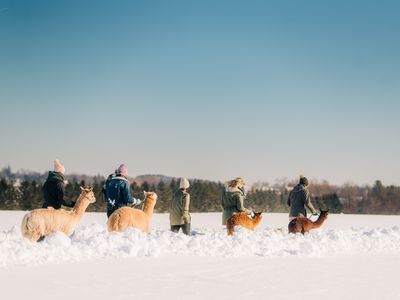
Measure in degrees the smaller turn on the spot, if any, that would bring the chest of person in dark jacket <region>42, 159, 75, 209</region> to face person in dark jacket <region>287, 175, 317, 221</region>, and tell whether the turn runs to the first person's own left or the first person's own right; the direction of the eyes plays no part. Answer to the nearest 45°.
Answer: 0° — they already face them

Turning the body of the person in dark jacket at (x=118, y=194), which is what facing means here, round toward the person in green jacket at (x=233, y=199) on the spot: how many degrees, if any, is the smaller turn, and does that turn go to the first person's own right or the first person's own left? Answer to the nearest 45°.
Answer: approximately 45° to the first person's own right

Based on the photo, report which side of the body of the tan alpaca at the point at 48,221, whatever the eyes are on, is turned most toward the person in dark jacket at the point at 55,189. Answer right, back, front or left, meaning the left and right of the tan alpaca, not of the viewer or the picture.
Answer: left

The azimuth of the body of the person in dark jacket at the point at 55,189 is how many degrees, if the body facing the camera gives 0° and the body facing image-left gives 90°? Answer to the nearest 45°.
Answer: approximately 270°

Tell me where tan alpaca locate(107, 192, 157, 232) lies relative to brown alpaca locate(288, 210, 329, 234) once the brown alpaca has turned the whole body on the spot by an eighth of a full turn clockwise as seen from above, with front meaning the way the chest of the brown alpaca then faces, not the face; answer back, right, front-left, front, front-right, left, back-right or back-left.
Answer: right

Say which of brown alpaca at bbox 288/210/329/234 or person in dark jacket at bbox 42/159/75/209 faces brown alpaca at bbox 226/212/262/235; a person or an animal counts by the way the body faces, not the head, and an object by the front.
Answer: the person in dark jacket

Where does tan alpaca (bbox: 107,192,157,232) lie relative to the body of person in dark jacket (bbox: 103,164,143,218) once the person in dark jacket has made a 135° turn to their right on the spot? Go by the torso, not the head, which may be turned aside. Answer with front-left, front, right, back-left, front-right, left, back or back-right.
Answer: front

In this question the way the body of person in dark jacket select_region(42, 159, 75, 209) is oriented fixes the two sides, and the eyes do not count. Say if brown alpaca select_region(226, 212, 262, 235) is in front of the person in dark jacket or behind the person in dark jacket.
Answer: in front

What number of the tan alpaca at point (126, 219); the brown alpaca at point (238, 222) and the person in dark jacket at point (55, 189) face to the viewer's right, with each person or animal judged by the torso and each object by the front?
3

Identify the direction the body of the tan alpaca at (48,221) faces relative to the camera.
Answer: to the viewer's right

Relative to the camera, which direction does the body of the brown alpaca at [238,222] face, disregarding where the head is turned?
to the viewer's right

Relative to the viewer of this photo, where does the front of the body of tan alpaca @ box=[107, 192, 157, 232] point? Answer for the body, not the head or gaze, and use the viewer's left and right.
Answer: facing to the right of the viewer

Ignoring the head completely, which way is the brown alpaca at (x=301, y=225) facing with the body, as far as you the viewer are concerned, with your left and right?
facing to the right of the viewer

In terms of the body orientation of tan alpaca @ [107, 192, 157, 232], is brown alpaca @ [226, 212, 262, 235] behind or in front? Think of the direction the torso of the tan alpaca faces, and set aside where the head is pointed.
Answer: in front
